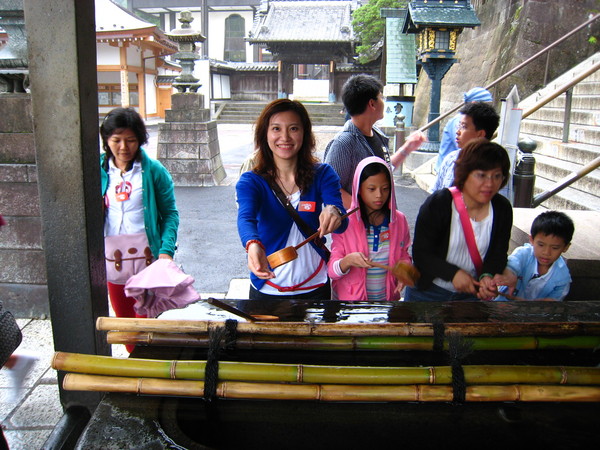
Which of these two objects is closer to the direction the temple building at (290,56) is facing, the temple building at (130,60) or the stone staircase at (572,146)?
the stone staircase

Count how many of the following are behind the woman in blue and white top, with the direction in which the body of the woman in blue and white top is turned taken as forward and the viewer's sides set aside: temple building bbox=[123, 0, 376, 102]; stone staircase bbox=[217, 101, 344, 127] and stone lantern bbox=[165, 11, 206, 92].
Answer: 3

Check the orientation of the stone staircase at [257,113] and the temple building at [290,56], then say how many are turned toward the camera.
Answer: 2

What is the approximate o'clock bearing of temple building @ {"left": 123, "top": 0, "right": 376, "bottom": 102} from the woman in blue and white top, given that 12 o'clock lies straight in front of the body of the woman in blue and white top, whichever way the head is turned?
The temple building is roughly at 6 o'clock from the woman in blue and white top.

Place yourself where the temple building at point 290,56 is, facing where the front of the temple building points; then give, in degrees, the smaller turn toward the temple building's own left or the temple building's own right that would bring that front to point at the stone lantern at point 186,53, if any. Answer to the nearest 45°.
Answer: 0° — it already faces it

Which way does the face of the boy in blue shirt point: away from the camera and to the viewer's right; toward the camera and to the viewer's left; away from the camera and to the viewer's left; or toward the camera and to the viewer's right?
toward the camera and to the viewer's left

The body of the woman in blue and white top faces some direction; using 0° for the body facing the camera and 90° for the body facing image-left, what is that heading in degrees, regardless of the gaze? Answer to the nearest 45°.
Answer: approximately 0°
